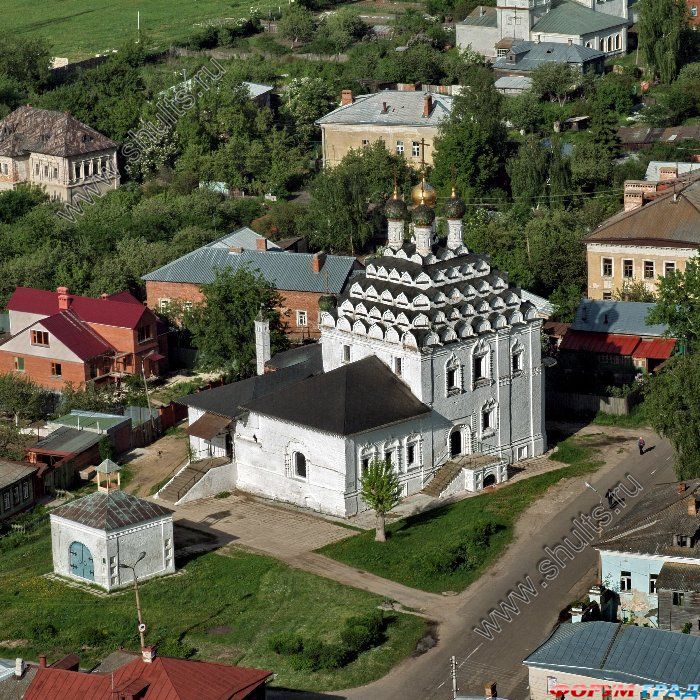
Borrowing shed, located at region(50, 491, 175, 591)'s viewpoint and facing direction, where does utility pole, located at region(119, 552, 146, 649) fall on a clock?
The utility pole is roughly at 10 o'clock from the shed.

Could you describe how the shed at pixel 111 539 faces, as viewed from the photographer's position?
facing the viewer and to the left of the viewer

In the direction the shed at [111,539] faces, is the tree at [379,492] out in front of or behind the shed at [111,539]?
behind

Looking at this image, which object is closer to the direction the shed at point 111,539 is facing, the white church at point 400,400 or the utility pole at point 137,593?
the utility pole

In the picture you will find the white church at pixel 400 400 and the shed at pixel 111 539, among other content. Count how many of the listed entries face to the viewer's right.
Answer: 0

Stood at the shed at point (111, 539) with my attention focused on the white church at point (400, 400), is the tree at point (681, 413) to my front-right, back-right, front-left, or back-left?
front-right

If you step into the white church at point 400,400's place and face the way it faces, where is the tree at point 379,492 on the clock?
The tree is roughly at 11 o'clock from the white church.

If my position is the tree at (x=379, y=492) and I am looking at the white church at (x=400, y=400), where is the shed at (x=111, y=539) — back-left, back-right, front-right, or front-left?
back-left

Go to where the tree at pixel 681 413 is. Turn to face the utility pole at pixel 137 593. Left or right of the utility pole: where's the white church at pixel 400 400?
right

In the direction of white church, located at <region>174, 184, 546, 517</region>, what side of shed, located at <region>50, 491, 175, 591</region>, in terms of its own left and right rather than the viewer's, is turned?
back

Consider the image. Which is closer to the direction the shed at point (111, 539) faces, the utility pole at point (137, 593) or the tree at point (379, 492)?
the utility pole

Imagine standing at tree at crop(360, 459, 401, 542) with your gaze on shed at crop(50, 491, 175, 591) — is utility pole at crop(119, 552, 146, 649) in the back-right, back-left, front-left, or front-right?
front-left

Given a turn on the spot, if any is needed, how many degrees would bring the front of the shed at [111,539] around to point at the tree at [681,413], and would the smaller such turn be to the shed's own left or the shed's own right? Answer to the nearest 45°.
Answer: approximately 135° to the shed's own left
